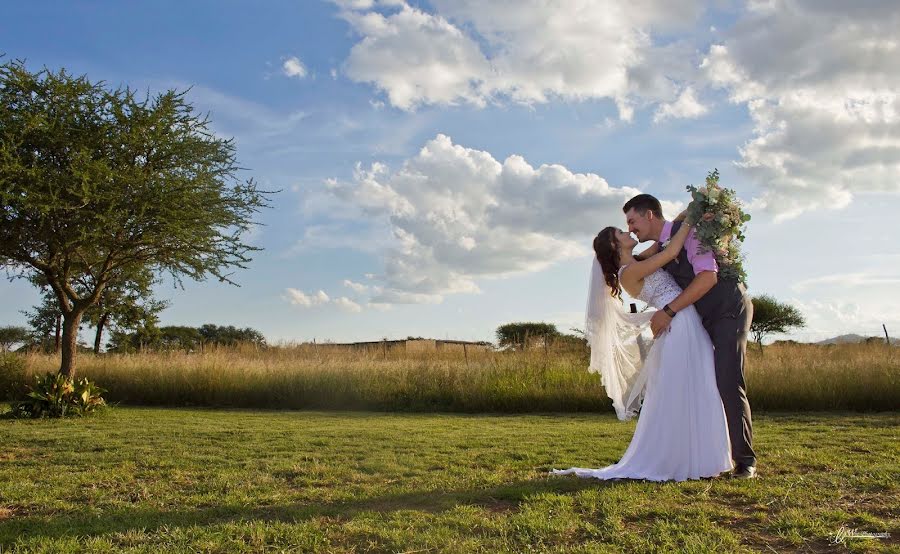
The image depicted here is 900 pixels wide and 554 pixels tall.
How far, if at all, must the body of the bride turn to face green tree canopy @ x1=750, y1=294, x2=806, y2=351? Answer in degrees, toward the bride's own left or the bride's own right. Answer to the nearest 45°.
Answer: approximately 90° to the bride's own left

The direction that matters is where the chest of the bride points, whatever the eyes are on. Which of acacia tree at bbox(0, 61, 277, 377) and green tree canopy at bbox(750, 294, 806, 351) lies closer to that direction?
the green tree canopy

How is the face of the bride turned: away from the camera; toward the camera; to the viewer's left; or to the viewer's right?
to the viewer's right

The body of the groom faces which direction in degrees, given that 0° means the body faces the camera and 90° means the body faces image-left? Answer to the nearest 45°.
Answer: approximately 90°

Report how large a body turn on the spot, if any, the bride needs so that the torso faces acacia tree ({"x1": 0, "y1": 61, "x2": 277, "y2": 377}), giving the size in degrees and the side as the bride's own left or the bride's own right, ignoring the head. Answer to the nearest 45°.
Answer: approximately 135° to the bride's own left

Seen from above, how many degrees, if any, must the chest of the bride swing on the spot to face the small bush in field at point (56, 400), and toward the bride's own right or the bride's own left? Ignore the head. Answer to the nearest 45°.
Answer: approximately 135° to the bride's own left

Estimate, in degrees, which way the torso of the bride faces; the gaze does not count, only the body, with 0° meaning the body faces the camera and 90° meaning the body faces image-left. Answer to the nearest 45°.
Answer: approximately 270°

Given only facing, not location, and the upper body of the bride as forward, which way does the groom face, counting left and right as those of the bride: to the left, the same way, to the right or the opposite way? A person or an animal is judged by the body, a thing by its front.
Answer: the opposite way

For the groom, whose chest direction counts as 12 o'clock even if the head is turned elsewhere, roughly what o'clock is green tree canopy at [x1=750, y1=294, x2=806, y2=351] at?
The green tree canopy is roughly at 3 o'clock from the groom.

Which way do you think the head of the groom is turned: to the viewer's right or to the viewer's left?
to the viewer's left

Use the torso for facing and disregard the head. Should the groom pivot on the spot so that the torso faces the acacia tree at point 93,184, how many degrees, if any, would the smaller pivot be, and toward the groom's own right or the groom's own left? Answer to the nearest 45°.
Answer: approximately 45° to the groom's own right
